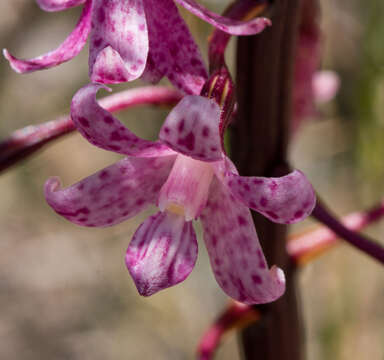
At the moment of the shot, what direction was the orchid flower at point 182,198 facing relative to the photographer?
facing the viewer

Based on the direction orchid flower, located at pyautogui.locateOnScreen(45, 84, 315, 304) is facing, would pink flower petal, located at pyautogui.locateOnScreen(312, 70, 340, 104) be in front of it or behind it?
behind

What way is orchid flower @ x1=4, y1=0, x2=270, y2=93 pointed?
toward the camera

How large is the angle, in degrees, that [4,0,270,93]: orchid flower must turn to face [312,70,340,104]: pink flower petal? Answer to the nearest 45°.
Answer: approximately 135° to its left
